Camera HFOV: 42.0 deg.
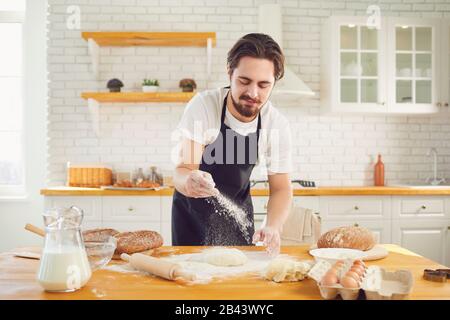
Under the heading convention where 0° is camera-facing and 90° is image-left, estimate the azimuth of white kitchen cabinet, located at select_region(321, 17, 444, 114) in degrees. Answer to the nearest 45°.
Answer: approximately 0°

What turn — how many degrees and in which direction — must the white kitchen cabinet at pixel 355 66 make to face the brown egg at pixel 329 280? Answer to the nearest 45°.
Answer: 0° — it already faces it

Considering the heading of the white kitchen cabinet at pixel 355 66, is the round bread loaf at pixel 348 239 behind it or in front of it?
in front

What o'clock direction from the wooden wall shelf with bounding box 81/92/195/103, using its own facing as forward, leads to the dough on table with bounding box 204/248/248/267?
The dough on table is roughly at 12 o'clock from the wooden wall shelf.

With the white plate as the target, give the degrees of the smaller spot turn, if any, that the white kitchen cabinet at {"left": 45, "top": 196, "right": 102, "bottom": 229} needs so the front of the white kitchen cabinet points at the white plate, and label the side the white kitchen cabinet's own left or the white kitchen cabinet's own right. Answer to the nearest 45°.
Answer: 0° — it already faces it

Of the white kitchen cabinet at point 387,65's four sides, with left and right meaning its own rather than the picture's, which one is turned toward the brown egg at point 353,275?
front

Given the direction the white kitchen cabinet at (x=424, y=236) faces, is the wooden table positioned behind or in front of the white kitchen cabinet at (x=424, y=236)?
in front

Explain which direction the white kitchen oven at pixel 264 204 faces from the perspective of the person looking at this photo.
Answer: facing the viewer

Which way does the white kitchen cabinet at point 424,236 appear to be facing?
toward the camera

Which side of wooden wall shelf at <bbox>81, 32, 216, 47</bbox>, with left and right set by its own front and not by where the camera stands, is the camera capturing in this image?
front

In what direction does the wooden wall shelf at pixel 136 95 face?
toward the camera

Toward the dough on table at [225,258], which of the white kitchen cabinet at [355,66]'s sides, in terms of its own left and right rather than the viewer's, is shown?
front
